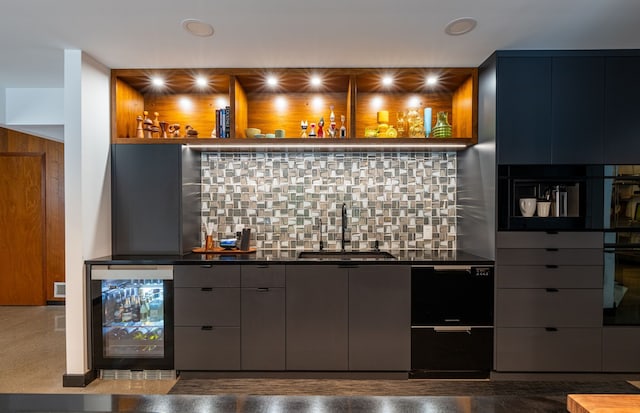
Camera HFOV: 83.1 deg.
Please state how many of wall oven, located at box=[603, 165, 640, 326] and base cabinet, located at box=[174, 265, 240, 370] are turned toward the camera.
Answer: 2

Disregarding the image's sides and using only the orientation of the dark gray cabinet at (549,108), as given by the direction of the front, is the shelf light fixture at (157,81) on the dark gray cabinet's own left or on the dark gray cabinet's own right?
on the dark gray cabinet's own right

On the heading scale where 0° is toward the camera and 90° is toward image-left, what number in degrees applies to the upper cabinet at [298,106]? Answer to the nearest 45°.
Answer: approximately 0°

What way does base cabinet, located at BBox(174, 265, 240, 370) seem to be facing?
toward the camera

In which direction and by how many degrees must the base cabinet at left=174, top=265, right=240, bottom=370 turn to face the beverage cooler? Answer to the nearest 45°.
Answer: approximately 90° to its right

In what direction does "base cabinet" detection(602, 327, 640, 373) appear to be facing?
toward the camera

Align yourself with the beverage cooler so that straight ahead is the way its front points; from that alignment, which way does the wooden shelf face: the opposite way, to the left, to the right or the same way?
the same way

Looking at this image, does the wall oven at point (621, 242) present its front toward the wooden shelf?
no

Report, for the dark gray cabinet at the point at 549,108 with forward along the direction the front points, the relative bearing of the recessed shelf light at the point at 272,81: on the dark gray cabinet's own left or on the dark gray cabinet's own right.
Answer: on the dark gray cabinet's own right

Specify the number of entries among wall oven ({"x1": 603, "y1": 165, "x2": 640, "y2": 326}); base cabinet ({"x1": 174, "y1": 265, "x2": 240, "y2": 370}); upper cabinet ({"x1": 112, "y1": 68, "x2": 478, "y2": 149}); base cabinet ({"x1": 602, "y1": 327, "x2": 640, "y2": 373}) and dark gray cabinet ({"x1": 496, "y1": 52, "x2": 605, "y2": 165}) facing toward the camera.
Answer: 5

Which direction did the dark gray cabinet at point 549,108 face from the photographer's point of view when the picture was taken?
facing the viewer

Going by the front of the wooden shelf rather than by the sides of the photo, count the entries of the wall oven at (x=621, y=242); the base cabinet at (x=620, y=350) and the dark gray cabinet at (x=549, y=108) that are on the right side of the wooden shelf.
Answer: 0

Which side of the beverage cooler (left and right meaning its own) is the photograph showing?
front

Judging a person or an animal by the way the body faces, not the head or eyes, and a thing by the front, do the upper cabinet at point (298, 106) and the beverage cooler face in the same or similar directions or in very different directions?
same or similar directions
